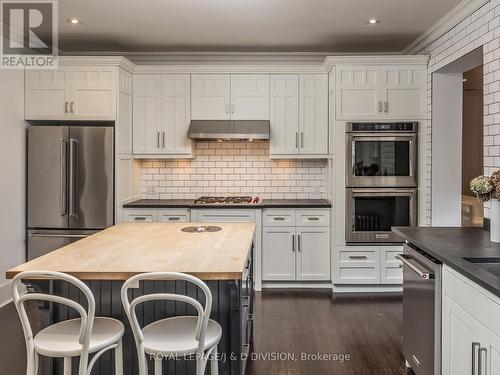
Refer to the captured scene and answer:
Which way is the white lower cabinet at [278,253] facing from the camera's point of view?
toward the camera

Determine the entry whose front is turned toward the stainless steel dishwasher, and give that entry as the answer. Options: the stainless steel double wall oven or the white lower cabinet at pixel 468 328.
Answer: the stainless steel double wall oven

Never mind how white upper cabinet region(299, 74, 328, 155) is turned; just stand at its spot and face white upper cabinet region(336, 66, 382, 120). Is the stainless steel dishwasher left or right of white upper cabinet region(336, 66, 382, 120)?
right

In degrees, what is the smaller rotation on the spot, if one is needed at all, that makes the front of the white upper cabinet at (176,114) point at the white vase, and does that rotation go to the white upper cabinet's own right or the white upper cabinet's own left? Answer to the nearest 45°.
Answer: approximately 45° to the white upper cabinet's own left

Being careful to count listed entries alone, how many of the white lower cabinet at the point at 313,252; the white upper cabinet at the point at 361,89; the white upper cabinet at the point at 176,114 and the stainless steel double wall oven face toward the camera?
4

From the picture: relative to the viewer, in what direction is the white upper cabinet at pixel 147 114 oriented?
toward the camera

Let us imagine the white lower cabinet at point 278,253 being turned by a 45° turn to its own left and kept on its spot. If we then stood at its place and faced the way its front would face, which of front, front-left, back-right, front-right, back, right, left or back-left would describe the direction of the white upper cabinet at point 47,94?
back-right

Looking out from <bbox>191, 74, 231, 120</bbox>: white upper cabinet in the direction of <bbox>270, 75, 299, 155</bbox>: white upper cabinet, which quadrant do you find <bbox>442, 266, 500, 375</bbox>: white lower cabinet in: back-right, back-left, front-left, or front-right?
front-right

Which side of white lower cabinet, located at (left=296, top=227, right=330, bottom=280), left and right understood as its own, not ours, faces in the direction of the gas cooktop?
right

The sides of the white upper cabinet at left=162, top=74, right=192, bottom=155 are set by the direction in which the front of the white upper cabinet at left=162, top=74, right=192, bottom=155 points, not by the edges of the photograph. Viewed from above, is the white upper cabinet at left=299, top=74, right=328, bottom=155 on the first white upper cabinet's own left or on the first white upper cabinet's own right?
on the first white upper cabinet's own left

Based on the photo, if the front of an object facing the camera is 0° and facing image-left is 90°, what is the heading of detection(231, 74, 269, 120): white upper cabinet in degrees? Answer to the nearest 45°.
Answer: approximately 0°

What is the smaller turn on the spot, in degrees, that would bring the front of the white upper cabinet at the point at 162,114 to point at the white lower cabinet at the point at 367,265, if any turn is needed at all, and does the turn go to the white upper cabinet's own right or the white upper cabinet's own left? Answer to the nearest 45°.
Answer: approximately 90° to the white upper cabinet's own left

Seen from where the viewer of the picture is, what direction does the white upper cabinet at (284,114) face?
facing the viewer
